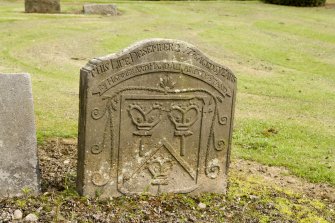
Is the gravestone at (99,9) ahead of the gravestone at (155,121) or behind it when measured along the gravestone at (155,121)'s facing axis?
behind

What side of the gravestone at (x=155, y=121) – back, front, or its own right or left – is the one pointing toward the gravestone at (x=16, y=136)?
right

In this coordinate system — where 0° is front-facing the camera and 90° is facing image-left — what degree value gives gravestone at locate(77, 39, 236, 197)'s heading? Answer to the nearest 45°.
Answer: approximately 0°

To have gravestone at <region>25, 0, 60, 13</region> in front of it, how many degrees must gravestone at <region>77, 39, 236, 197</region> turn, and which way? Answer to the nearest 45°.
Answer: approximately 180°
